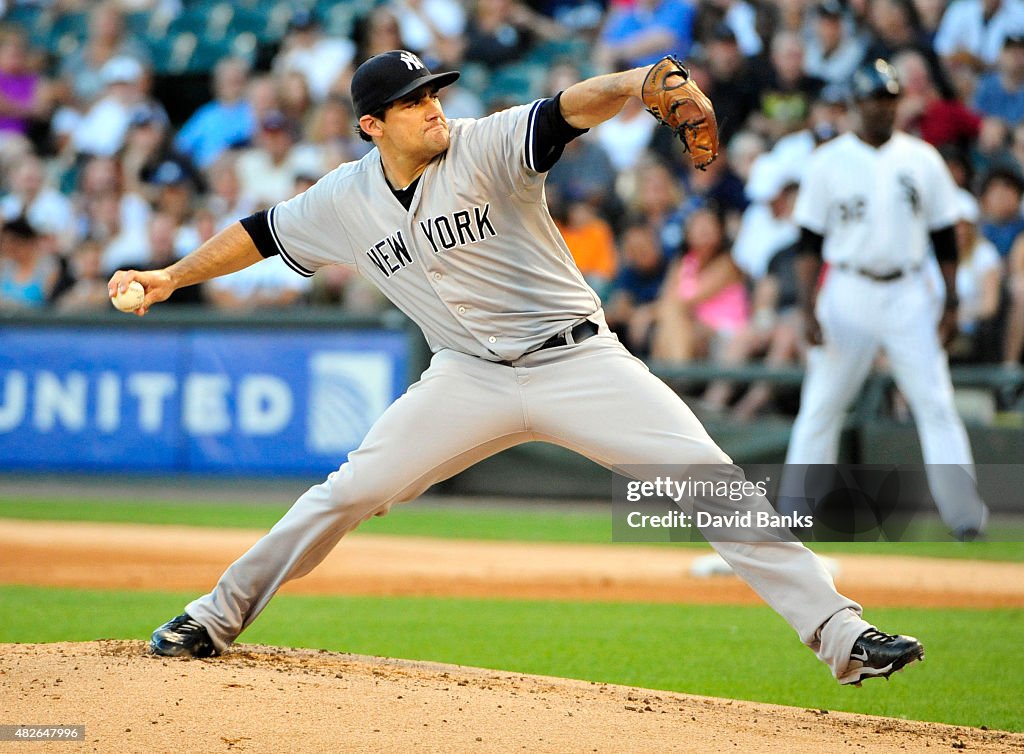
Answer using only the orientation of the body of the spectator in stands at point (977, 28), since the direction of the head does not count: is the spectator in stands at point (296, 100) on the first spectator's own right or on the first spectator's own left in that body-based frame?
on the first spectator's own right

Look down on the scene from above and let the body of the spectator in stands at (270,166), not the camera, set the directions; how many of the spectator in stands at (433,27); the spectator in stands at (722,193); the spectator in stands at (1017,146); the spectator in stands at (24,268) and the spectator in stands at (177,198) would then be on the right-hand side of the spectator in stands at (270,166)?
2

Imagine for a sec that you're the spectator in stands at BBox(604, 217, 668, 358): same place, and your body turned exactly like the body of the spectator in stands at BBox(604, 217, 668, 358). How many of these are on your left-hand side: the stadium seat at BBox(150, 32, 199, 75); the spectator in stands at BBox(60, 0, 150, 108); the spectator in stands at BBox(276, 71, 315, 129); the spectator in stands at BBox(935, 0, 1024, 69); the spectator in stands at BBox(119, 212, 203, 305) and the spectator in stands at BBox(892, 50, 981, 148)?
2

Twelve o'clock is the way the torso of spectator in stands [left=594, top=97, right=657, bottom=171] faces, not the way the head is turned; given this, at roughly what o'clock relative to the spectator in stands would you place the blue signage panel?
The blue signage panel is roughly at 2 o'clock from the spectator in stands.

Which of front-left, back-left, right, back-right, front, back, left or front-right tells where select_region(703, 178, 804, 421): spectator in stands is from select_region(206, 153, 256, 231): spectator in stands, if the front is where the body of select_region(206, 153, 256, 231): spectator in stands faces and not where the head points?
front-left

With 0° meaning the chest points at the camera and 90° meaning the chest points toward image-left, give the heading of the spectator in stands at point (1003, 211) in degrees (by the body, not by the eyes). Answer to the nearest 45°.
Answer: approximately 0°

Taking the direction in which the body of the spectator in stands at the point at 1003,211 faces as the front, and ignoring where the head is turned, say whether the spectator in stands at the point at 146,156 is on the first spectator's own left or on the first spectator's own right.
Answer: on the first spectator's own right

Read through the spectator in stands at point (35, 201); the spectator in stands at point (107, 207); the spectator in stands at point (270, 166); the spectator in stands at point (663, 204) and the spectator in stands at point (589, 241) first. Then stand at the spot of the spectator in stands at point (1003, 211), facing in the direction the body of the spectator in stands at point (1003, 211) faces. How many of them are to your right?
5
